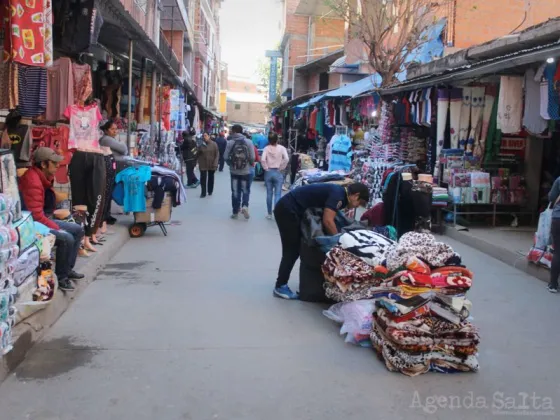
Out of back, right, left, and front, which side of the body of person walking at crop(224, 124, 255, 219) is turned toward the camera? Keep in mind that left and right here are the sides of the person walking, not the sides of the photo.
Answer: back

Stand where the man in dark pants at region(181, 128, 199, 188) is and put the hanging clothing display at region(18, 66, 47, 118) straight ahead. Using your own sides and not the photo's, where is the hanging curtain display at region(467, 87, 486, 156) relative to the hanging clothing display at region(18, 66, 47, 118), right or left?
left

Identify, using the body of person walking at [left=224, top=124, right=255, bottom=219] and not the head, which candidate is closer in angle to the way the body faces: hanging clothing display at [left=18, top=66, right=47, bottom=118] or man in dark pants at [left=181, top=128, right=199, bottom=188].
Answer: the man in dark pants

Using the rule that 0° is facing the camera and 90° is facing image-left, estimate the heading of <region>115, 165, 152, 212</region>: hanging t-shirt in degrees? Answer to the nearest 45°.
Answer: approximately 0°

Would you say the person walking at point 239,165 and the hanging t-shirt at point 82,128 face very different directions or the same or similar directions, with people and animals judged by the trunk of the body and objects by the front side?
very different directions

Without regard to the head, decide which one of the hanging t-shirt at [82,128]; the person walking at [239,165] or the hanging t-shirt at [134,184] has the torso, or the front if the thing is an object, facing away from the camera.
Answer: the person walking

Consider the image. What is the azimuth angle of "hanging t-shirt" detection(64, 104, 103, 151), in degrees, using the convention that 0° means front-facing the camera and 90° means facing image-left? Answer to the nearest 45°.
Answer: approximately 0°

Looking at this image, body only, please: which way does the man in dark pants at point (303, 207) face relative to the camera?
to the viewer's right

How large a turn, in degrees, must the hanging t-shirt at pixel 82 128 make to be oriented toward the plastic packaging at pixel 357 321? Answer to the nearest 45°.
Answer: approximately 45° to its left

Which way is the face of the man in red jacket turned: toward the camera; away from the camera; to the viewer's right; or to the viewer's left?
to the viewer's right

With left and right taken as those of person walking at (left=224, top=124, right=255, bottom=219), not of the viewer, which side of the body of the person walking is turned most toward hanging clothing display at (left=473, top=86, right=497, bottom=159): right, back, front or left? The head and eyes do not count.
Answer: right

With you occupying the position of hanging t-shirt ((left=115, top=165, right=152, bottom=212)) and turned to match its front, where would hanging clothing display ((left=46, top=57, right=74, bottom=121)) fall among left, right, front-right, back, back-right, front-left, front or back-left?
front-right
